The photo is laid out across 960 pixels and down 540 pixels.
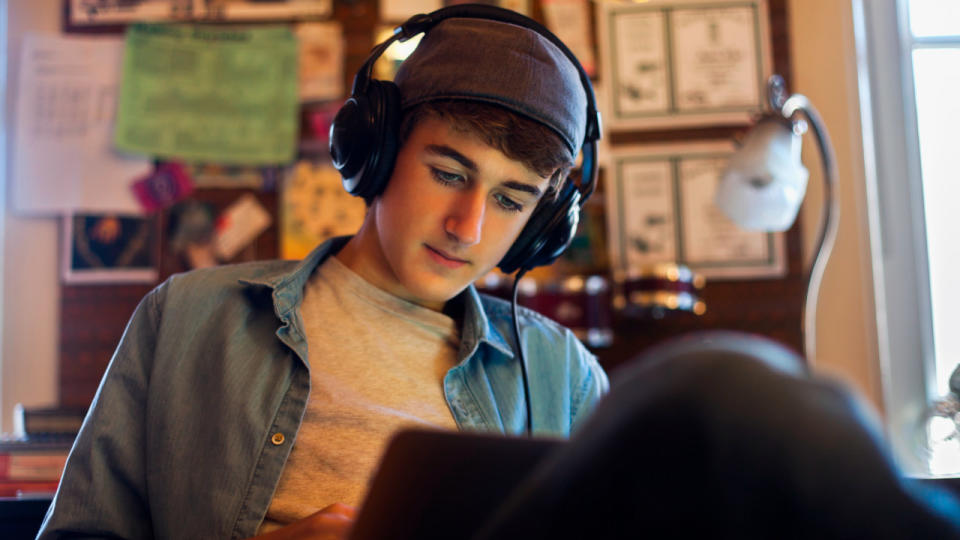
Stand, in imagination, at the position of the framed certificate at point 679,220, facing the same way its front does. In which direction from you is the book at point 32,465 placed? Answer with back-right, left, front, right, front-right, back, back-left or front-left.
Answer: front-right

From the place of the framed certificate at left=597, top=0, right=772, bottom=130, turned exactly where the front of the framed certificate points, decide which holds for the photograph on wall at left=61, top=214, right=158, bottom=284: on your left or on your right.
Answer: on your right

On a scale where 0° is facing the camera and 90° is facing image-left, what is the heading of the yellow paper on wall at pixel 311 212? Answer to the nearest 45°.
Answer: approximately 0°

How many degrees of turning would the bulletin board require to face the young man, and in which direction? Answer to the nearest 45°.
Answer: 0° — it already faces them

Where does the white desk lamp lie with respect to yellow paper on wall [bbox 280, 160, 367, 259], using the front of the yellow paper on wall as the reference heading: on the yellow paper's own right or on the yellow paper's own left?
on the yellow paper's own left

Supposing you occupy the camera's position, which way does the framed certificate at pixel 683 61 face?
facing the viewer

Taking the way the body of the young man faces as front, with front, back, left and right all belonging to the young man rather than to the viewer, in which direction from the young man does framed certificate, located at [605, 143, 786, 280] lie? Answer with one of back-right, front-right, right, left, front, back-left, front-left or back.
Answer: back-left

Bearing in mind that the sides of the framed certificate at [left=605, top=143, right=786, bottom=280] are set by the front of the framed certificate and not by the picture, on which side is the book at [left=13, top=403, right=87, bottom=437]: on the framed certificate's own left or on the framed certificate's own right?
on the framed certificate's own right
